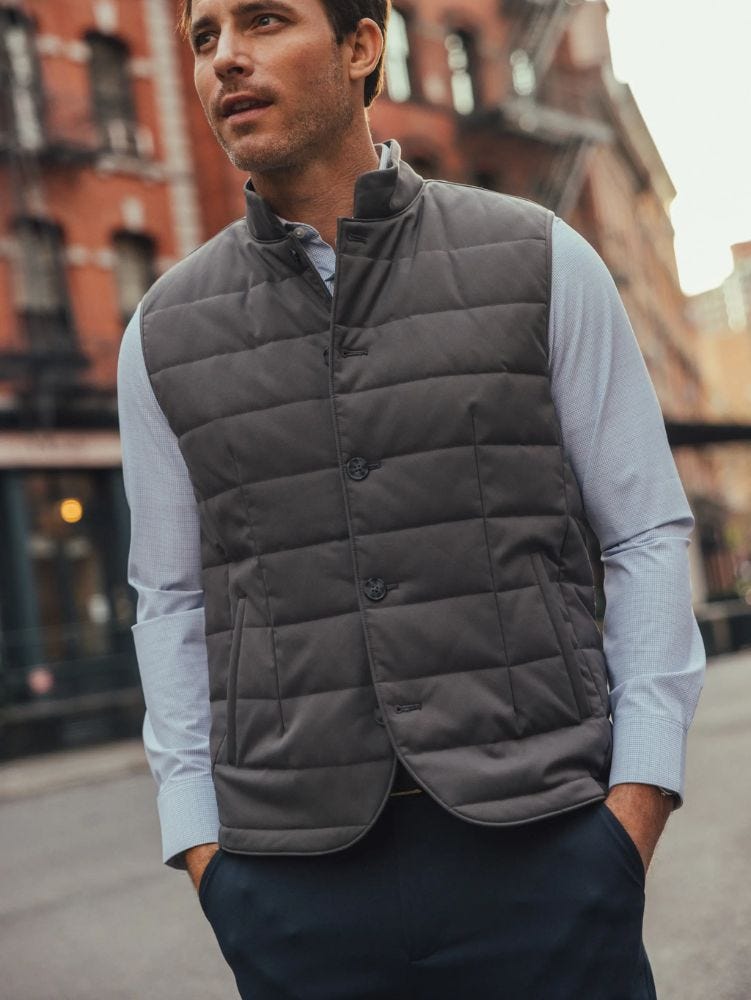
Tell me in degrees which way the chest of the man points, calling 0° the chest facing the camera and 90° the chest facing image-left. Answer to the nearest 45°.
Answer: approximately 0°

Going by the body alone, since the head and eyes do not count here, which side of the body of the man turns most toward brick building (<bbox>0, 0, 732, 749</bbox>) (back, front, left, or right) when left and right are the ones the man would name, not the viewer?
back
